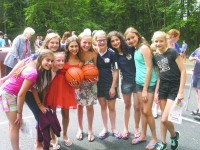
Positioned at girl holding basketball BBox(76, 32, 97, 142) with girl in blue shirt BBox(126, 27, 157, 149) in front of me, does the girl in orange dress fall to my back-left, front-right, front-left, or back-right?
back-right

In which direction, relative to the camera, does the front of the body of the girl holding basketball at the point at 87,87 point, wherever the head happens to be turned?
toward the camera

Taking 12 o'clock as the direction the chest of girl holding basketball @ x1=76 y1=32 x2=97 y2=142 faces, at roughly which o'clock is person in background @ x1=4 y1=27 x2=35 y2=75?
The person in background is roughly at 5 o'clock from the girl holding basketball.

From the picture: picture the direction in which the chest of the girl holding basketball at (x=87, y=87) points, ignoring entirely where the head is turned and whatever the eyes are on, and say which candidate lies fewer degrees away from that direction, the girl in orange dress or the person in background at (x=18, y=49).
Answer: the girl in orange dress

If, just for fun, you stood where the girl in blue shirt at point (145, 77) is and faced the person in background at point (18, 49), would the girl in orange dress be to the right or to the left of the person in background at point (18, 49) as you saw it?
left

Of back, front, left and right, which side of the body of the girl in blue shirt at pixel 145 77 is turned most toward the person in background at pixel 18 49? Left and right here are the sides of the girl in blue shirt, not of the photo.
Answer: right

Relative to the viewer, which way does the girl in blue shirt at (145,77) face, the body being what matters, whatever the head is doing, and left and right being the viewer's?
facing the viewer and to the left of the viewer

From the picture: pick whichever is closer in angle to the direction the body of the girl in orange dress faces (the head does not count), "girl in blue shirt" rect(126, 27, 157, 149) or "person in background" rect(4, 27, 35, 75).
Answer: the girl in blue shirt

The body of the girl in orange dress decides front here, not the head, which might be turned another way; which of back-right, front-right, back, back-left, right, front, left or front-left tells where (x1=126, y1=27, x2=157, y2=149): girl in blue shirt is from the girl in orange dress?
front-left

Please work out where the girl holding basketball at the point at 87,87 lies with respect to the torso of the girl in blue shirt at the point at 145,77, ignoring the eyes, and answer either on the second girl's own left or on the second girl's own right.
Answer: on the second girl's own right

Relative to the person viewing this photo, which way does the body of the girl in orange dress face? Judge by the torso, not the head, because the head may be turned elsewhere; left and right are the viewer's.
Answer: facing the viewer and to the right of the viewer

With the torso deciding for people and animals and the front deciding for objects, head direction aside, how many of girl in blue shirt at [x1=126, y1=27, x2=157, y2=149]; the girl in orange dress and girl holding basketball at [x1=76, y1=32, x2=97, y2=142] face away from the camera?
0
